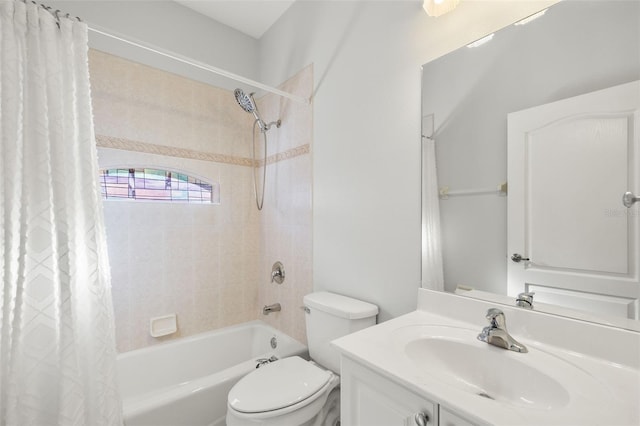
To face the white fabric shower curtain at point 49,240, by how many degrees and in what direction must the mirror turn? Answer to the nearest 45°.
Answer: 0° — it already faces it

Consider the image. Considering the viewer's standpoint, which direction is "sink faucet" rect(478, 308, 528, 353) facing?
facing the viewer and to the left of the viewer

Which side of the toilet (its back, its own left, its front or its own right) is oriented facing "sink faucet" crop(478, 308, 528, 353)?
left

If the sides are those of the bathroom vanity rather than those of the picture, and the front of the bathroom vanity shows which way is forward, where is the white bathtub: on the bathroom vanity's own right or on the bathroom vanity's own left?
on the bathroom vanity's own right

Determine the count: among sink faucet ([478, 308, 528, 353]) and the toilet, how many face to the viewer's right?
0

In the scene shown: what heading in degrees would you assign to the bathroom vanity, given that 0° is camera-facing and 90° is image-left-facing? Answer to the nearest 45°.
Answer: approximately 45°

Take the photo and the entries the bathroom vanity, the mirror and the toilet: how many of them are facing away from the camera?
0

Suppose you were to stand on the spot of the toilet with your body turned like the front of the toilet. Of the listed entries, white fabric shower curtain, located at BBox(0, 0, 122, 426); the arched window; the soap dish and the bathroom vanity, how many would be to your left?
1

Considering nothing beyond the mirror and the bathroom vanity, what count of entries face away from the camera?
0

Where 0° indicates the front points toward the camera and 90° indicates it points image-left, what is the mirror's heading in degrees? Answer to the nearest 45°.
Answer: approximately 45°

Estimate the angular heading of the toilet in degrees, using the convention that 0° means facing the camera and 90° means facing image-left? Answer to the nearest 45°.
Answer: approximately 45°

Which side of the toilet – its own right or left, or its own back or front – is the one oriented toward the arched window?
right

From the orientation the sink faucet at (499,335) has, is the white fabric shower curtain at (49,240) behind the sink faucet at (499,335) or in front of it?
in front

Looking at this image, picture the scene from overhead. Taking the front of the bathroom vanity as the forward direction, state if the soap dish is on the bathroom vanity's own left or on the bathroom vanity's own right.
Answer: on the bathroom vanity's own right

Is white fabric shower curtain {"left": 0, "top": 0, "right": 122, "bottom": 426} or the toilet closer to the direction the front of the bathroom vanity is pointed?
the white fabric shower curtain

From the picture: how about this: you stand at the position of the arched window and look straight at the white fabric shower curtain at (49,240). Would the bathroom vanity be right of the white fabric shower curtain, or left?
left
